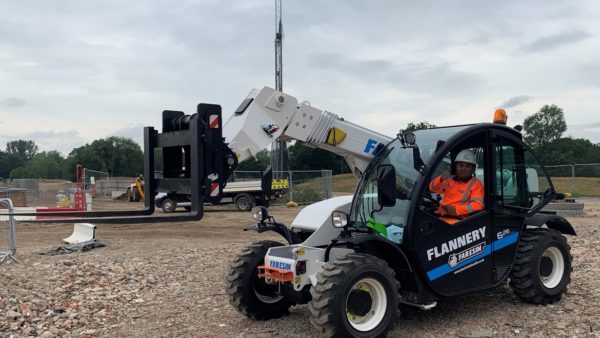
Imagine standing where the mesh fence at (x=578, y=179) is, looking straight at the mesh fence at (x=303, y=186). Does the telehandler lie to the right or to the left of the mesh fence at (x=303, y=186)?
left

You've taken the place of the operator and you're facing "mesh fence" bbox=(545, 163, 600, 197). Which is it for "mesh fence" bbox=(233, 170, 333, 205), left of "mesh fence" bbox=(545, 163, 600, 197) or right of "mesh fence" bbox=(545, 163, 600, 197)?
left

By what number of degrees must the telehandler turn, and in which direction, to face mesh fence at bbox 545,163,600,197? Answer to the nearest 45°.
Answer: approximately 180°

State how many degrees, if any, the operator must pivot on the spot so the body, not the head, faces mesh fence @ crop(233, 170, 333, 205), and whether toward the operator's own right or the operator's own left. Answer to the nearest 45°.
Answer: approximately 135° to the operator's own right

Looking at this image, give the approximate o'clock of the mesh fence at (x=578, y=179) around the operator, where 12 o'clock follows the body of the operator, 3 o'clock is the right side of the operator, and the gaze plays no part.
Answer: The mesh fence is roughly at 5 o'clock from the operator.

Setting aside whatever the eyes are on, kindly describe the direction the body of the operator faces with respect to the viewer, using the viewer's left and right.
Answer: facing the viewer and to the left of the viewer

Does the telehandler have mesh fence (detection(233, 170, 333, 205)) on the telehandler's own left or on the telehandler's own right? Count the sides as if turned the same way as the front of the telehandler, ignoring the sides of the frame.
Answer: on the telehandler's own right
